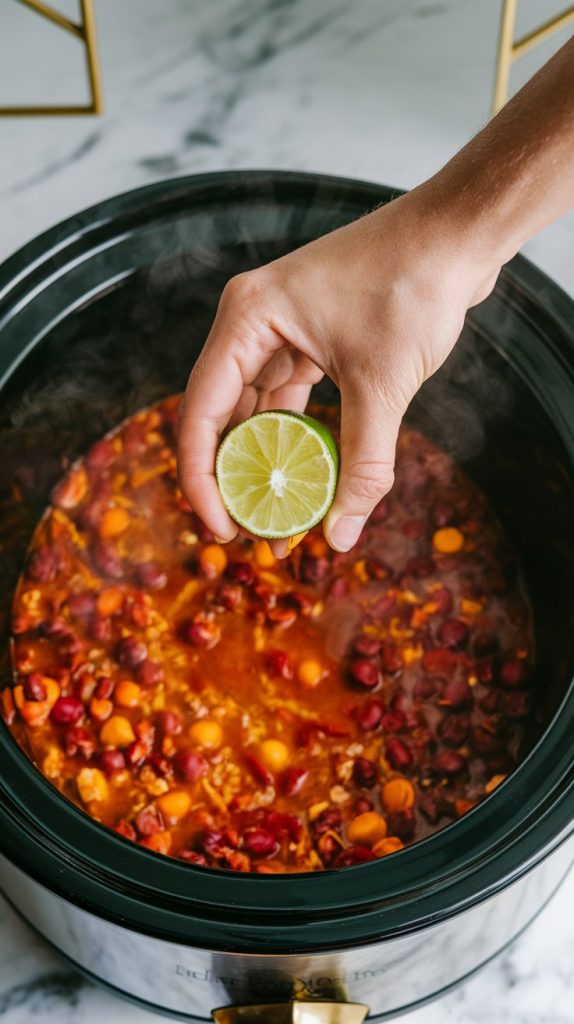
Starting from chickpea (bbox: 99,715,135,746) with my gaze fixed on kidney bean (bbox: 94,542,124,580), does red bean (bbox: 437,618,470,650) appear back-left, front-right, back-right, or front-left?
front-right

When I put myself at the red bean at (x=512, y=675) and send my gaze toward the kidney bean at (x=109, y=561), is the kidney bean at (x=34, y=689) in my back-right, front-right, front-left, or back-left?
front-left

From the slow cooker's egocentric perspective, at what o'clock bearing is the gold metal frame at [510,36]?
The gold metal frame is roughly at 8 o'clock from the slow cooker.

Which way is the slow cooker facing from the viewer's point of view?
toward the camera

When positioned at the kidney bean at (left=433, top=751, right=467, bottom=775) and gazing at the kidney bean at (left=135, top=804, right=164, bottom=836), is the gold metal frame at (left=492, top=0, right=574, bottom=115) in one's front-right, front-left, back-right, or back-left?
back-right

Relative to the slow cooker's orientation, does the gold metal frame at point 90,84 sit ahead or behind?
behind

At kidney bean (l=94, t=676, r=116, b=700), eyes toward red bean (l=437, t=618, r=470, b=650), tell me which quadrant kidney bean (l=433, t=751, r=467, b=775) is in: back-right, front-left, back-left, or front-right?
front-right
